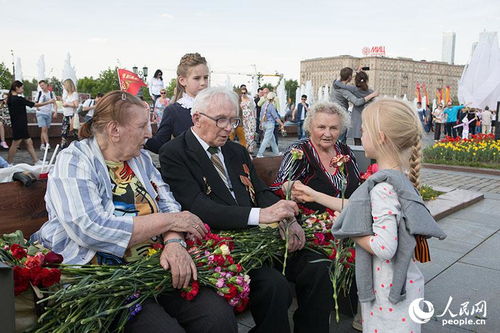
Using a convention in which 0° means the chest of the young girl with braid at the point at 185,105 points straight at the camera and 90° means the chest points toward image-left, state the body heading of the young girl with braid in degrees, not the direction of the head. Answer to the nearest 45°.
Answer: approximately 315°

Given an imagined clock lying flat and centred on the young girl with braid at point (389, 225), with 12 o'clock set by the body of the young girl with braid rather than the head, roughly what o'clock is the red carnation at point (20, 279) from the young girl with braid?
The red carnation is roughly at 11 o'clock from the young girl with braid.

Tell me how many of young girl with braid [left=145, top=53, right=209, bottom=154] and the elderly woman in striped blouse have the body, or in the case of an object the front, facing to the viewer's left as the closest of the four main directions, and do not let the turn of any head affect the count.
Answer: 0

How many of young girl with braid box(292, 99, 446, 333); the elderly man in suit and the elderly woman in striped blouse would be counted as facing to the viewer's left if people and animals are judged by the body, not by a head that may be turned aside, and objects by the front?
1

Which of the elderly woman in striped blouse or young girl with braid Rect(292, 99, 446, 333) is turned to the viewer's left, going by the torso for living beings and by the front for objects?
the young girl with braid

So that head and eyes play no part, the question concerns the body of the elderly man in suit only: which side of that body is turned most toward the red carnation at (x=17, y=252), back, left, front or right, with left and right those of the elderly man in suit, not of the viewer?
right

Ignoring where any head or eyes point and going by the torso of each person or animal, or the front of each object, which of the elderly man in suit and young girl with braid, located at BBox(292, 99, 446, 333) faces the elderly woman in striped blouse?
the young girl with braid

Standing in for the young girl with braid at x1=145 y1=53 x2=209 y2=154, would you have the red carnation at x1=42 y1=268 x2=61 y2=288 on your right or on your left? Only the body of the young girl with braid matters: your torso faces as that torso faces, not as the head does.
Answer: on your right

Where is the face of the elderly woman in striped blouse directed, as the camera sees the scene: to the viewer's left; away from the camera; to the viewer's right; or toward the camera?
to the viewer's right

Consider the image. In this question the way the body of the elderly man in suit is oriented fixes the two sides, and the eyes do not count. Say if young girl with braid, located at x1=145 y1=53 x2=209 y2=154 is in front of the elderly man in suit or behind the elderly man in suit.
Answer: behind

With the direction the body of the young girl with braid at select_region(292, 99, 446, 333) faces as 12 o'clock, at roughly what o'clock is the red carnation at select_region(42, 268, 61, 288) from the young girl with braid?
The red carnation is roughly at 11 o'clock from the young girl with braid.

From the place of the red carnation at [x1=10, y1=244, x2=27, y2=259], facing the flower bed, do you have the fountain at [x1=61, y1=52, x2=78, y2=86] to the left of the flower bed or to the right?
left

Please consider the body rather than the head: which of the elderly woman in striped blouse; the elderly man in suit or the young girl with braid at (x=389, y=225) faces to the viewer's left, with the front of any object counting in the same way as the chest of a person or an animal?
the young girl with braid

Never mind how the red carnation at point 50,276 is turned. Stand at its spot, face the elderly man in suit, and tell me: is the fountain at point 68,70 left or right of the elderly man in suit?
left

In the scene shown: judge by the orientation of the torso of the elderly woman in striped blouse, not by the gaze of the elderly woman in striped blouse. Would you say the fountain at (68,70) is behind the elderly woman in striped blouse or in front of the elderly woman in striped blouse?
behind

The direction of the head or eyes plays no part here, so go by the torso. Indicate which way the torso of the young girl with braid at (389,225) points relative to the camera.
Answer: to the viewer's left

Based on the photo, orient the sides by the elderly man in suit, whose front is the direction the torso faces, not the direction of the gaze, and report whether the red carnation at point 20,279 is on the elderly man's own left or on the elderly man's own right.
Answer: on the elderly man's own right
